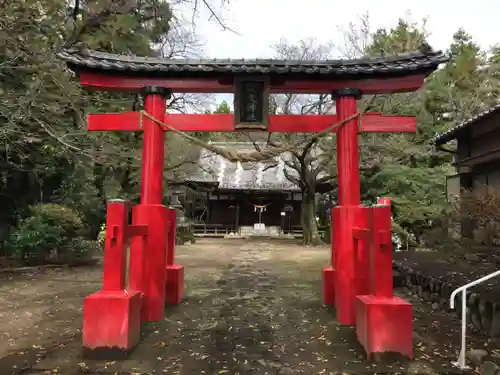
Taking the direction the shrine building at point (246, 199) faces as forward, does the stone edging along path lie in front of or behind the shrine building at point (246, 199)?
in front

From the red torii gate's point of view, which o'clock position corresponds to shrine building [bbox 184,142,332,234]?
The shrine building is roughly at 6 o'clock from the red torii gate.

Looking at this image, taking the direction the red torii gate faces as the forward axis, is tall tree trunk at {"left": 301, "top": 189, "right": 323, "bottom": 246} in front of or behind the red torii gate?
behind

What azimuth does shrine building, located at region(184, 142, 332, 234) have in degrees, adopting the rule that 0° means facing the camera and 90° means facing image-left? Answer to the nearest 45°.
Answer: approximately 0°

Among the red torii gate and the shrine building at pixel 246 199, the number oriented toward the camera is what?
2

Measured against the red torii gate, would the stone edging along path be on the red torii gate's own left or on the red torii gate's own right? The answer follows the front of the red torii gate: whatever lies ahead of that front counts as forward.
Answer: on the red torii gate's own left
